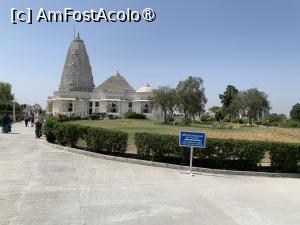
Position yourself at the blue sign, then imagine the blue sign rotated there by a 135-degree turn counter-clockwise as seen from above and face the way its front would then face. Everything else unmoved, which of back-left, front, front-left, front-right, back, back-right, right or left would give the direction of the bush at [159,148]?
left

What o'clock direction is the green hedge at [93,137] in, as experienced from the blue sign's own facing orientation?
The green hedge is roughly at 4 o'clock from the blue sign.

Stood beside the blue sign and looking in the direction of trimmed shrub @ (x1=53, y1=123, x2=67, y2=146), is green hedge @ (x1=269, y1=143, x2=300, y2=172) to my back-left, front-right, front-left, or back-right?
back-right

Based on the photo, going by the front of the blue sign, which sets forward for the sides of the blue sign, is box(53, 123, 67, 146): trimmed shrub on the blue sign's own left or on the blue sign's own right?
on the blue sign's own right

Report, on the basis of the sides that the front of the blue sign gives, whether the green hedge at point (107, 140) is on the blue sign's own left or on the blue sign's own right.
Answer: on the blue sign's own right

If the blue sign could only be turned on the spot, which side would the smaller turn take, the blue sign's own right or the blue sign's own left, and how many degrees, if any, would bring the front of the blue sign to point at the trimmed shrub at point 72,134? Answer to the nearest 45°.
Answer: approximately 135° to the blue sign's own right

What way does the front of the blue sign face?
toward the camera

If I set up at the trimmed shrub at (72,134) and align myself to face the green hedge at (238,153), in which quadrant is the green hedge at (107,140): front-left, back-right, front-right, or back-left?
front-right

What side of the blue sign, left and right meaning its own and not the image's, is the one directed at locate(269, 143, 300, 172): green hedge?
left
